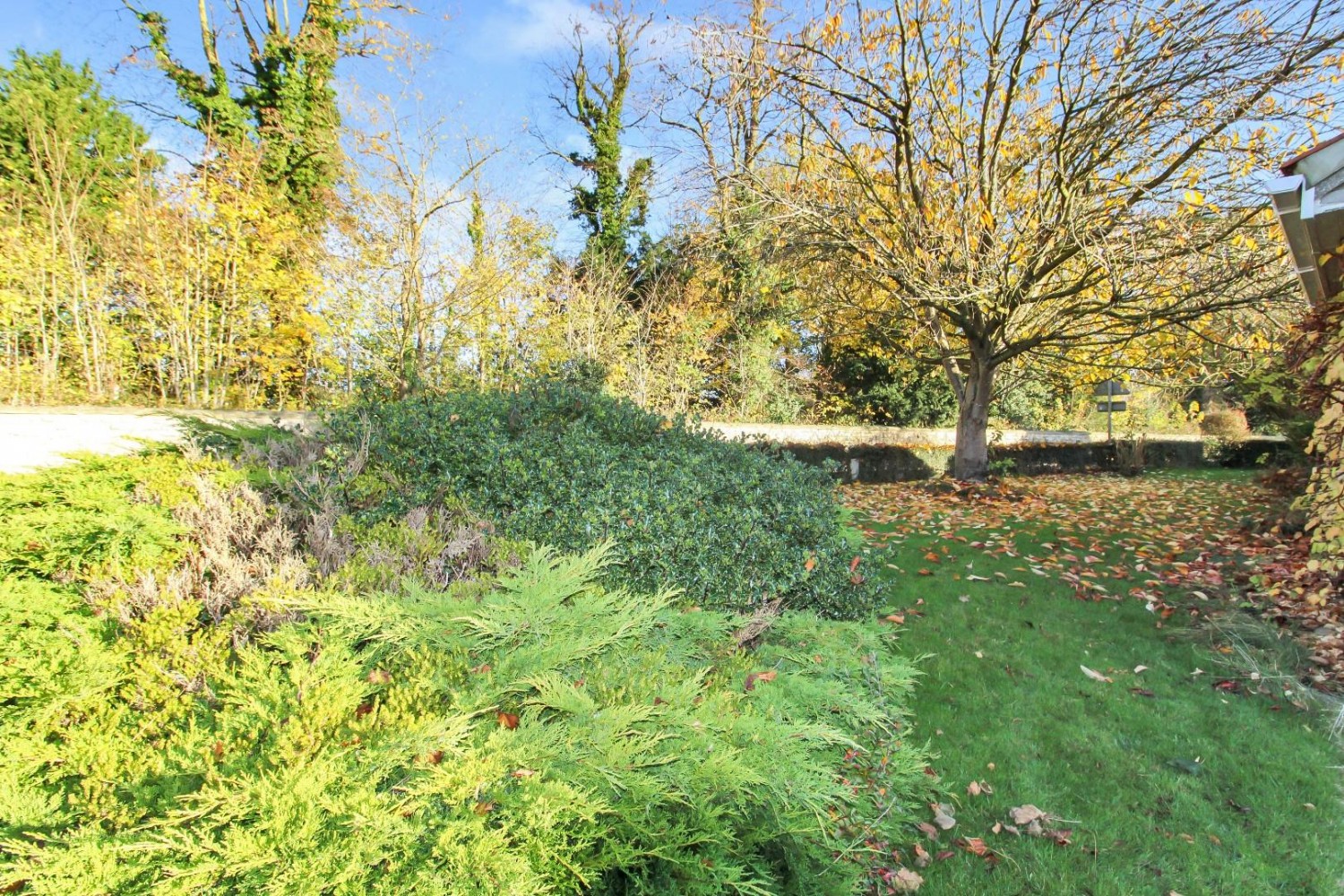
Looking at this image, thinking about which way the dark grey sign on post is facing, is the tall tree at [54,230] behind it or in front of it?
behind

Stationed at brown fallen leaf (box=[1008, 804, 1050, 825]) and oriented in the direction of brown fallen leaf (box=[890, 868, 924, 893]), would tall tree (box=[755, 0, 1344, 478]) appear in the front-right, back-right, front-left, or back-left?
back-right
